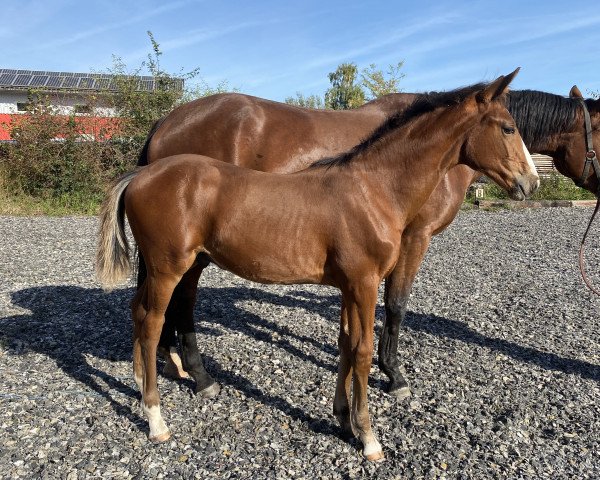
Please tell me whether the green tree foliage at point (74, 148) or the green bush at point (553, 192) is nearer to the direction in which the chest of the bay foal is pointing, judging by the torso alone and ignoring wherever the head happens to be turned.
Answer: the green bush

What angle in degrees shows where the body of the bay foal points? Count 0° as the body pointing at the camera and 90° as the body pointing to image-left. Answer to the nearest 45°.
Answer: approximately 270°

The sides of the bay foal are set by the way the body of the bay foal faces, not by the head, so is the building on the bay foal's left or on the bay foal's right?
on the bay foal's left

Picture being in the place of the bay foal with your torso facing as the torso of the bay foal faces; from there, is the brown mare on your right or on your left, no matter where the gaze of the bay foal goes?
on your left

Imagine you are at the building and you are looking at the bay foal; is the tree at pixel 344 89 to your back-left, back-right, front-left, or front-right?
back-left

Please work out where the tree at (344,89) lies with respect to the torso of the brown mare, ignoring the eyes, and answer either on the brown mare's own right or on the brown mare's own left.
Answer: on the brown mare's own left

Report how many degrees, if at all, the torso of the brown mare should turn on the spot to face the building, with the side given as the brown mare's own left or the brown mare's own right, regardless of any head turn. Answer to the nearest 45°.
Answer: approximately 135° to the brown mare's own left

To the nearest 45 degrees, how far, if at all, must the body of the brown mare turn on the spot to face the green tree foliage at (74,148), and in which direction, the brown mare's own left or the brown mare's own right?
approximately 135° to the brown mare's own left

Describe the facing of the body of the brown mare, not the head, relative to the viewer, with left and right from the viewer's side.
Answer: facing to the right of the viewer

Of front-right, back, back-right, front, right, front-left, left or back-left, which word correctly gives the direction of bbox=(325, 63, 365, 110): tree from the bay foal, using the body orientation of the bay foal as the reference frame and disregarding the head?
left

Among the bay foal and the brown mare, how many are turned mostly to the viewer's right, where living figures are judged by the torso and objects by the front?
2
